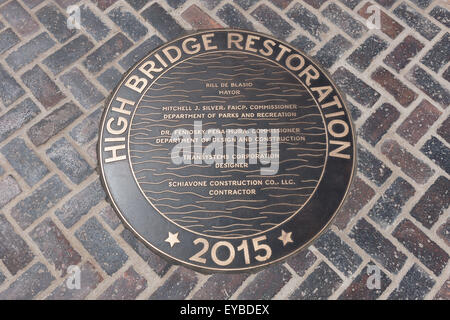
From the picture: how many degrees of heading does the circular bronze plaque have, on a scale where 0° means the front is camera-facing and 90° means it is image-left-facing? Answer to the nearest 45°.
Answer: approximately 0°

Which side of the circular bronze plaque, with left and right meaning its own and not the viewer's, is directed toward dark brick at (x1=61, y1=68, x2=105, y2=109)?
right
